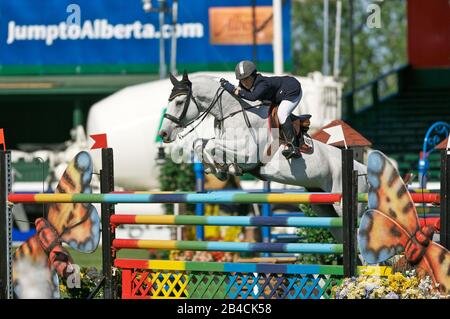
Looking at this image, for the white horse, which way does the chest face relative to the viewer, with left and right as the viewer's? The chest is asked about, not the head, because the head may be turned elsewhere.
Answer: facing to the left of the viewer

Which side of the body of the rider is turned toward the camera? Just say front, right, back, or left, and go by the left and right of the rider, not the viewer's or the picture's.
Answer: left

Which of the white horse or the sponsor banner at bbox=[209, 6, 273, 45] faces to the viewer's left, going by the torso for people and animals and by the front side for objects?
the white horse

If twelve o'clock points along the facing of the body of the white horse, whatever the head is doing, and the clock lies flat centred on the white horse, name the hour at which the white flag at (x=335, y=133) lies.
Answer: The white flag is roughly at 5 o'clock from the white horse.

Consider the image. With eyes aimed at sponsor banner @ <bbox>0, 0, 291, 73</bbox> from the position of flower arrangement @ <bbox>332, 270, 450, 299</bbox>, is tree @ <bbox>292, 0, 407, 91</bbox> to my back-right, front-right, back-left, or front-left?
front-right

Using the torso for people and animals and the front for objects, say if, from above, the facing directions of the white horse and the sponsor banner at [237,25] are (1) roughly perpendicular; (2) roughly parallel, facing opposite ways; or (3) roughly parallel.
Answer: roughly perpendicular

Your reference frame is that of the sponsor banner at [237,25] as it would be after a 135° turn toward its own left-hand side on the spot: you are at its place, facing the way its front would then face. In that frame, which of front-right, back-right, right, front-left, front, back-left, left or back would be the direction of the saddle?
back-right

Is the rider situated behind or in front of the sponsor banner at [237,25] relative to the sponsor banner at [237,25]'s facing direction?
in front

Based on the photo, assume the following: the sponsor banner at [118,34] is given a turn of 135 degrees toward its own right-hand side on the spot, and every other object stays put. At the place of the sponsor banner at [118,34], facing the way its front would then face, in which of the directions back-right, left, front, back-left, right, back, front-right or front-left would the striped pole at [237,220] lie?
back-left

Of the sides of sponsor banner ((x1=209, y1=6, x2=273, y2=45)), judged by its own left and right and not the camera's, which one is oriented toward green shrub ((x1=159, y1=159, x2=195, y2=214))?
front

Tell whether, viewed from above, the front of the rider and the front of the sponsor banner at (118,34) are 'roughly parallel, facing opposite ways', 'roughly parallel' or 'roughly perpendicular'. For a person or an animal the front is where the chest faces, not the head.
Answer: roughly perpendicular

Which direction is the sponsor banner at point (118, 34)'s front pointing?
toward the camera

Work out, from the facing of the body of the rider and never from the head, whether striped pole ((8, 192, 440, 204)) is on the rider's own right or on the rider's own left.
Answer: on the rider's own left

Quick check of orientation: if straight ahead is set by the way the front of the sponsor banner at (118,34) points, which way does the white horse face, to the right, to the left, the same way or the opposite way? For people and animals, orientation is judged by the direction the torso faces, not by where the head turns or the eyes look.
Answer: to the right
